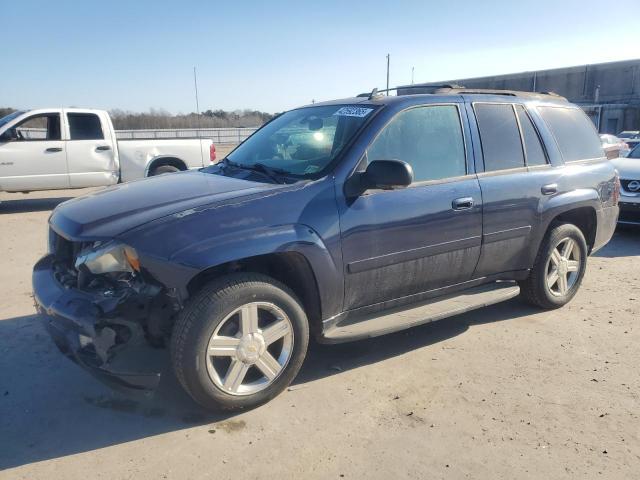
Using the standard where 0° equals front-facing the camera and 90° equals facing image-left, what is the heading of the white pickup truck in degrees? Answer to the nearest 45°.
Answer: approximately 90°

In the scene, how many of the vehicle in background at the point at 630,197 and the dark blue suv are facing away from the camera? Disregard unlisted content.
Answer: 0

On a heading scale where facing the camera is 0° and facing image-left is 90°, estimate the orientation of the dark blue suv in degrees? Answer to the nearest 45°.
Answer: approximately 45°

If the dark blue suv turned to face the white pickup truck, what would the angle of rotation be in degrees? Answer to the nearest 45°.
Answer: approximately 90° to its right

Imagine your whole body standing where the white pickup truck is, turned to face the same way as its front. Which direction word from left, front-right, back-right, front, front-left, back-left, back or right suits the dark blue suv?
left

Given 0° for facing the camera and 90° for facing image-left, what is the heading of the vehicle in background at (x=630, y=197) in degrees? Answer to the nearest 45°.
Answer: approximately 45°

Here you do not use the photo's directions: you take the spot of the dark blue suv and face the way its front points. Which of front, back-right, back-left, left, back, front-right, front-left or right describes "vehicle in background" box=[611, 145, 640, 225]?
back
